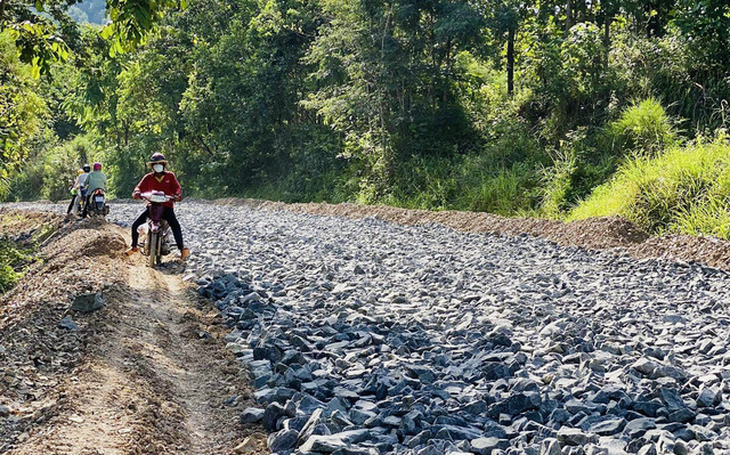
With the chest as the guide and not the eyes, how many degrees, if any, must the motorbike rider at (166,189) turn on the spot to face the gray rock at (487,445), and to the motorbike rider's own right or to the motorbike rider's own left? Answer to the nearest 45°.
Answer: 0° — they already face it

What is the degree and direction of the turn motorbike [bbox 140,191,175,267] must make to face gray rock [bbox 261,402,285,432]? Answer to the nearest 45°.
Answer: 0° — it already faces it

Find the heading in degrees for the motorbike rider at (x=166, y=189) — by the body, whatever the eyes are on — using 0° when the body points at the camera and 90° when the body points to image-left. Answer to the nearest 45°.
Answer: approximately 0°

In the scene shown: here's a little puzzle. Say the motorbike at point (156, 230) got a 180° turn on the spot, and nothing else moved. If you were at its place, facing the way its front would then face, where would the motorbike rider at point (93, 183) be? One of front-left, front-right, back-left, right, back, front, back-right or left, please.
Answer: front

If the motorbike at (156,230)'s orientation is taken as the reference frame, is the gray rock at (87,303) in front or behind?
in front

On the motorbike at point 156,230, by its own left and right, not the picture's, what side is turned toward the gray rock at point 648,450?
front

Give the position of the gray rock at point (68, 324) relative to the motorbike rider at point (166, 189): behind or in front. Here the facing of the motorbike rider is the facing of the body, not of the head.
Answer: in front

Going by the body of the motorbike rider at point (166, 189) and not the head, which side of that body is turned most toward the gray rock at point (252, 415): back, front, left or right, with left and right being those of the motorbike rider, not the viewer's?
front

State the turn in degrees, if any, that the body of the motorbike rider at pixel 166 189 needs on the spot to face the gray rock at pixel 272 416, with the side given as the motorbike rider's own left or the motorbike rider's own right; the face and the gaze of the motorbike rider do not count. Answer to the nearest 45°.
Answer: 0° — they already face it

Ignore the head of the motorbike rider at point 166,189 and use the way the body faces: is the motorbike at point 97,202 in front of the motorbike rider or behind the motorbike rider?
behind
